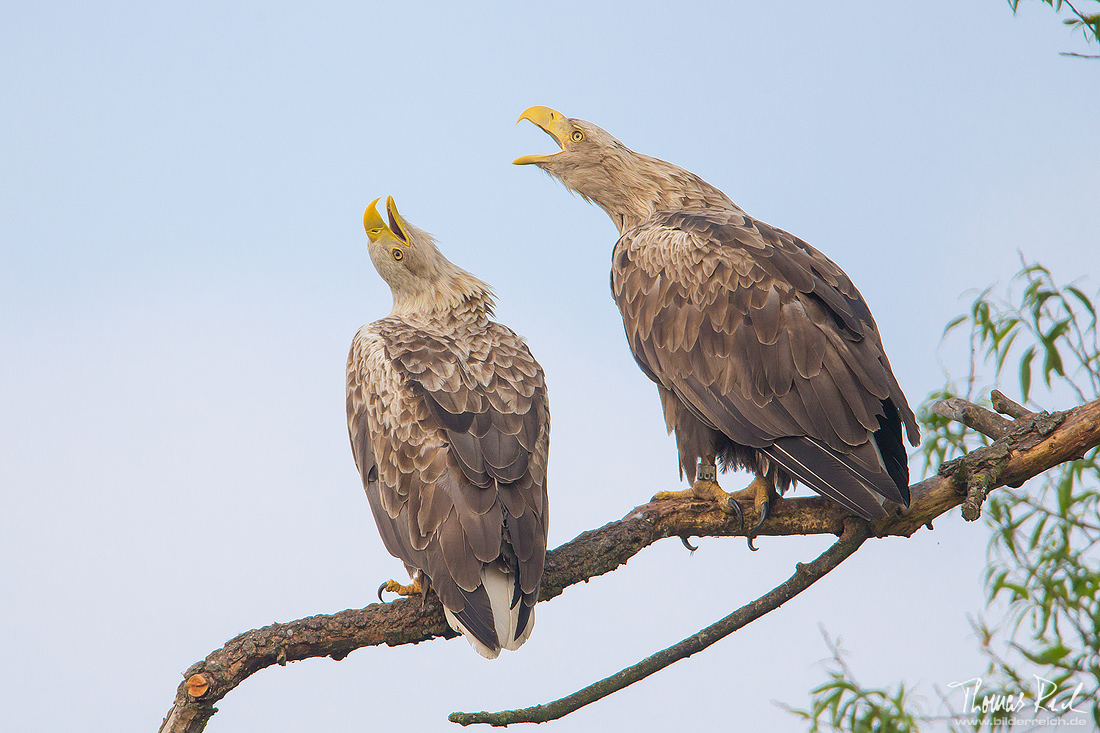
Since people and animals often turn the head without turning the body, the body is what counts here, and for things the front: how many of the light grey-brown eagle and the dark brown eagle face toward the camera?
0

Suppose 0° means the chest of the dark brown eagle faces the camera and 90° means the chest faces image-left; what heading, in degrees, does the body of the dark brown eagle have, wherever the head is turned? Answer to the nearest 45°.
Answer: approximately 90°

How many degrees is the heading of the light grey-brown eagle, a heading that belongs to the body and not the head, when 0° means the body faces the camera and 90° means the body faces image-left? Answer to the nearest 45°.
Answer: approximately 135°

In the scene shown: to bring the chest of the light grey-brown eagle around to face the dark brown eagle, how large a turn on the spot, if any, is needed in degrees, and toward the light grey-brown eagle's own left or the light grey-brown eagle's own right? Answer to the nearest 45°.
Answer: approximately 135° to the light grey-brown eagle's own right
